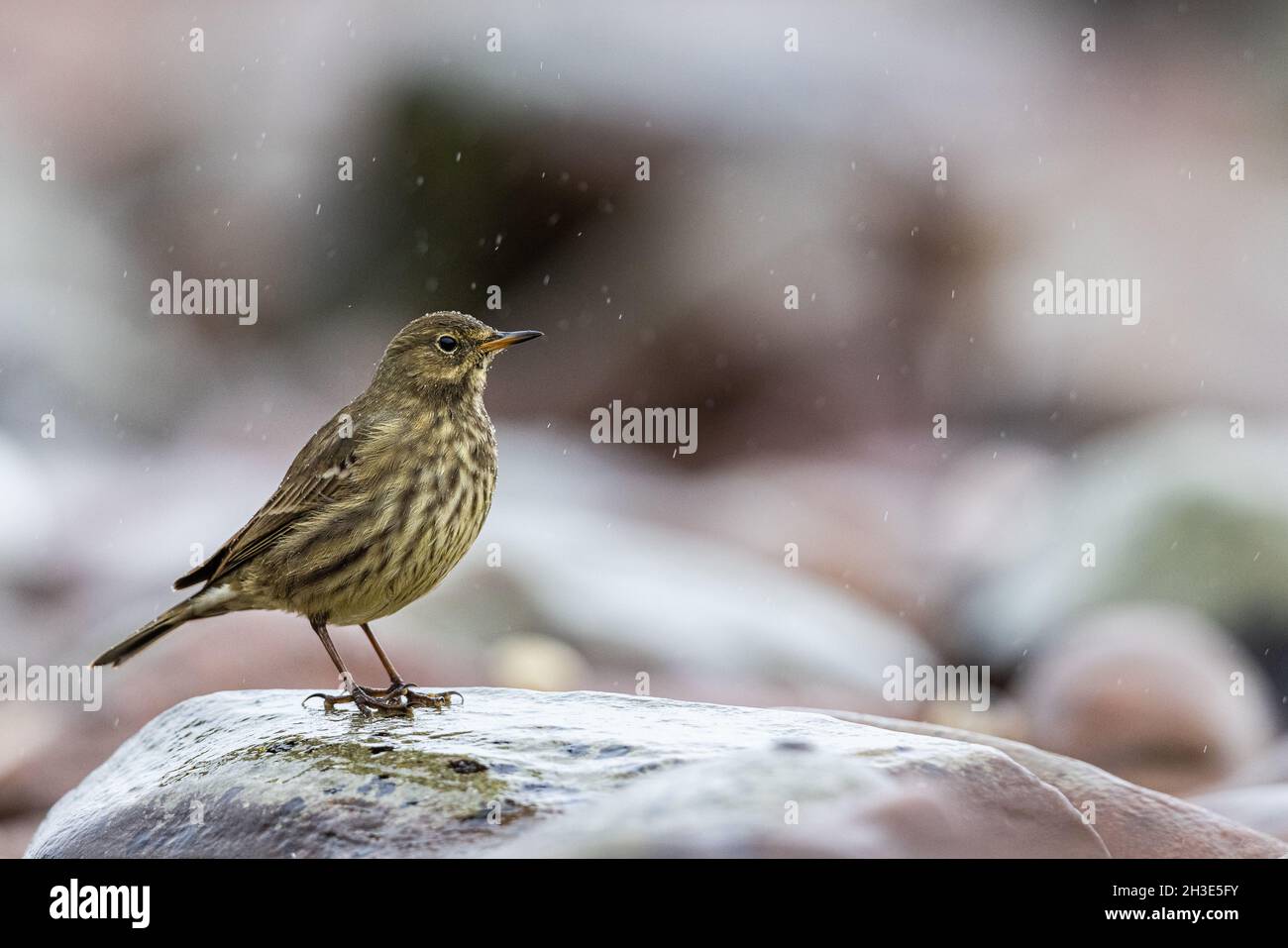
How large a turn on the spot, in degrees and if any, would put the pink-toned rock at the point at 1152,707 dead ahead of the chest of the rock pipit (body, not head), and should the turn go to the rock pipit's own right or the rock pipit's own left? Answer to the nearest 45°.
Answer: approximately 45° to the rock pipit's own left

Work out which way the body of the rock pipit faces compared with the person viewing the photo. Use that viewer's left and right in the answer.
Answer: facing to the right of the viewer

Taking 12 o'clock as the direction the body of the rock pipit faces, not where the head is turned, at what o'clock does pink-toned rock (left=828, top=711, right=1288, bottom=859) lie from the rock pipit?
The pink-toned rock is roughly at 1 o'clock from the rock pipit.
